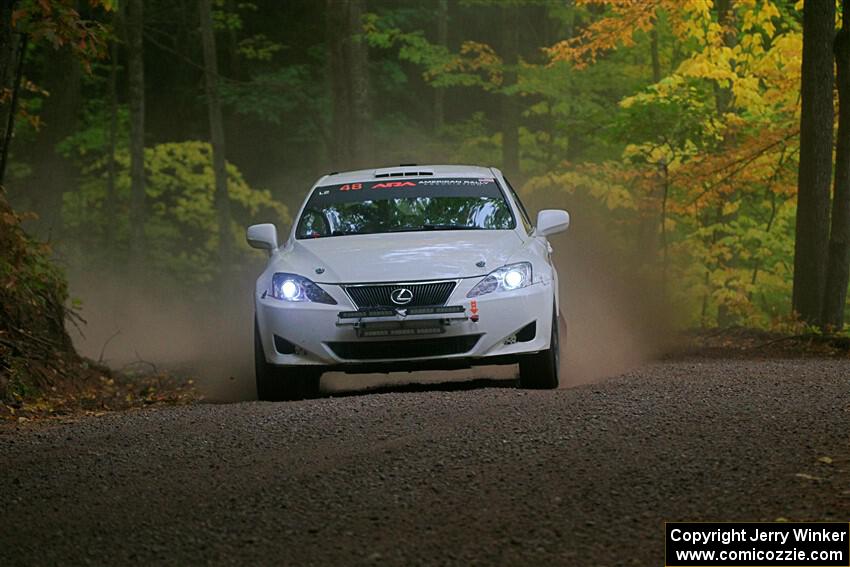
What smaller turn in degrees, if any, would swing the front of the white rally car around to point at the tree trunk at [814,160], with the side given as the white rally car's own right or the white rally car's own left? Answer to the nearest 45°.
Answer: approximately 135° to the white rally car's own left

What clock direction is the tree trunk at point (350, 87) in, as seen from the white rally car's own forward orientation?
The tree trunk is roughly at 6 o'clock from the white rally car.

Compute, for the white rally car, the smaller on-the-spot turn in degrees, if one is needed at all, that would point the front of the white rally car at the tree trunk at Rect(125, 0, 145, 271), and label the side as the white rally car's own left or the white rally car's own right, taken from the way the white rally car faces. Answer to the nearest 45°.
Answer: approximately 180°

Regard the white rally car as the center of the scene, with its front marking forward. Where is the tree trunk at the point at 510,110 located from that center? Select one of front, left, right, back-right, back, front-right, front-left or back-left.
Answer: back

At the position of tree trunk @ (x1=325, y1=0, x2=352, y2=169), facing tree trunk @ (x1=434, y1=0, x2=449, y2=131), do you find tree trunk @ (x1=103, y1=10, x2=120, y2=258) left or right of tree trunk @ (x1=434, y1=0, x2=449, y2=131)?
left

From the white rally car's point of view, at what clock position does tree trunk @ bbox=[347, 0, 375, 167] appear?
The tree trunk is roughly at 6 o'clock from the white rally car.

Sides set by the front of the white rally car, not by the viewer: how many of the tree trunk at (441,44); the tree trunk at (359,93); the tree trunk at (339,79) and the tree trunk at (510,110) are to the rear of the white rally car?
4

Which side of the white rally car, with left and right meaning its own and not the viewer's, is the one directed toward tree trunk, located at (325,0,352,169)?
back

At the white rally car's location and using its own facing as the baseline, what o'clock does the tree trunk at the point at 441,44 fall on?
The tree trunk is roughly at 6 o'clock from the white rally car.

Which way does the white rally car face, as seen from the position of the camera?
facing the viewer

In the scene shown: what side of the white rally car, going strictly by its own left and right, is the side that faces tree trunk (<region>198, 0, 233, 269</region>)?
back

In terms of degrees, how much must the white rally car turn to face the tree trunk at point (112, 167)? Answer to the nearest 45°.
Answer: approximately 180°

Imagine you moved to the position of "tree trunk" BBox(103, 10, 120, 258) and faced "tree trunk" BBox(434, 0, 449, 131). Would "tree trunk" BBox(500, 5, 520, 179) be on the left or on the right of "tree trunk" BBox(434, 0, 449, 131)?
right

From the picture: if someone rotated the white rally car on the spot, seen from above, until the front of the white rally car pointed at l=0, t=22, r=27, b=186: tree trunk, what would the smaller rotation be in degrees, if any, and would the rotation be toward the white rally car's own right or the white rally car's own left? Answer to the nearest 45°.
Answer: approximately 135° to the white rally car's own right
